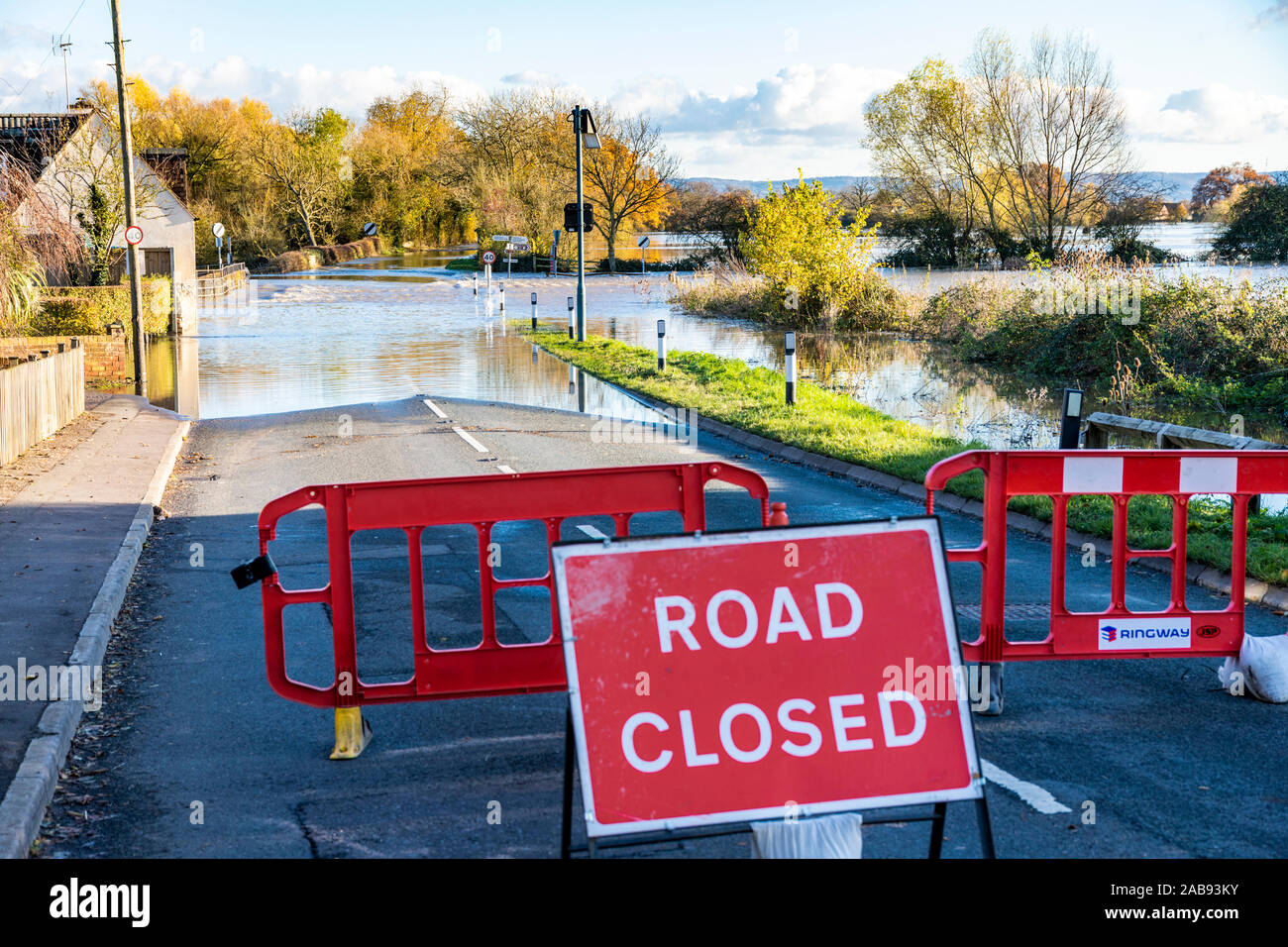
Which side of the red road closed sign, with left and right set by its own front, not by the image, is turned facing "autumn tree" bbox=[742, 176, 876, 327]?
back

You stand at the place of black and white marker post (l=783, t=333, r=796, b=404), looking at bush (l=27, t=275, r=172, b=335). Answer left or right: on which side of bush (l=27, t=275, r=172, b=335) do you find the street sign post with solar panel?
right

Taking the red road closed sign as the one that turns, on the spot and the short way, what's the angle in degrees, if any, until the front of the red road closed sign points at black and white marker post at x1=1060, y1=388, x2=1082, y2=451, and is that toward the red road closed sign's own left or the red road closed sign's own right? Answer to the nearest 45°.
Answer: approximately 180°

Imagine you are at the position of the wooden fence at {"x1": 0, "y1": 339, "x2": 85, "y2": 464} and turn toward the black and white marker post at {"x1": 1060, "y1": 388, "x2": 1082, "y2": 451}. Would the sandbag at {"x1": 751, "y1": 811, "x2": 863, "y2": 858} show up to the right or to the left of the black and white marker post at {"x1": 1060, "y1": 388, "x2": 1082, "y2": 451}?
right

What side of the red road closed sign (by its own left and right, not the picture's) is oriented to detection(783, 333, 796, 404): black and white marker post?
back

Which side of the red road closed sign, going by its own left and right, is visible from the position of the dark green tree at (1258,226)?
back

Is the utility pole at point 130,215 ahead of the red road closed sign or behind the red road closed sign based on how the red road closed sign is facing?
behind

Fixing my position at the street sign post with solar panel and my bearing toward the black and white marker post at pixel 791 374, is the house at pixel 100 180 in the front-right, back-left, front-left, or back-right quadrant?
back-right

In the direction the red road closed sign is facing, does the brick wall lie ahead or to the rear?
to the rear

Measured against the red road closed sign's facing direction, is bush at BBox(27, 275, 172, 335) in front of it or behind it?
behind

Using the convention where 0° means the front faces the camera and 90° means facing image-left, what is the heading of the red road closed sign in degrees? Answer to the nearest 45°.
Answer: approximately 0°

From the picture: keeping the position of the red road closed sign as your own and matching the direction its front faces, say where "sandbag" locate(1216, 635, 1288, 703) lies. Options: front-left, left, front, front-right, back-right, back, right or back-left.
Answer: back-left
